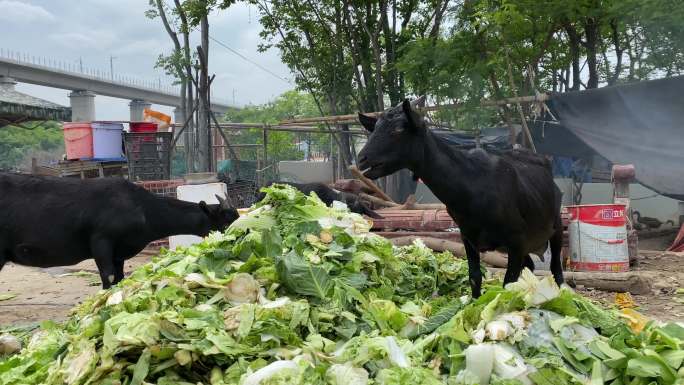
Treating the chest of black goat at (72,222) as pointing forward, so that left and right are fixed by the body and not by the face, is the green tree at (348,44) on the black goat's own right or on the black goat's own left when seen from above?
on the black goat's own left

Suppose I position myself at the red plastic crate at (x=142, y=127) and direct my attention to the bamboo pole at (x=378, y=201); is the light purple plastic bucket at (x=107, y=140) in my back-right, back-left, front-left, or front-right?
back-right

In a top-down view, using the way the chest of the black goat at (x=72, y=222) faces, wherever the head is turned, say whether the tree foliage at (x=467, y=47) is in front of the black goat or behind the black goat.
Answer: in front

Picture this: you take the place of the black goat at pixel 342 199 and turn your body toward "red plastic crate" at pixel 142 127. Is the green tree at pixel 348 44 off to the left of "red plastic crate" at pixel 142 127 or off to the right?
right

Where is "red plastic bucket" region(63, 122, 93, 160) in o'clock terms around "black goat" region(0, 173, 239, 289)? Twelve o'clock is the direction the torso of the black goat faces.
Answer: The red plastic bucket is roughly at 9 o'clock from the black goat.

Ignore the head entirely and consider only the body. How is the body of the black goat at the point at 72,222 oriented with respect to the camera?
to the viewer's right

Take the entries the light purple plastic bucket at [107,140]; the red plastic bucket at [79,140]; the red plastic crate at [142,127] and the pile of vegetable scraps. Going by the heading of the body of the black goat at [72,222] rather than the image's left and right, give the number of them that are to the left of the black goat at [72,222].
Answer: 3

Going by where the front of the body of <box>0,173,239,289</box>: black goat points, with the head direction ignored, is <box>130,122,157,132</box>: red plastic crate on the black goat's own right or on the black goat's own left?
on the black goat's own left

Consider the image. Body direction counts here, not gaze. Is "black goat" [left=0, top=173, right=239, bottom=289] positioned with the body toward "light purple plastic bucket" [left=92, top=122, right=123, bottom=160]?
no

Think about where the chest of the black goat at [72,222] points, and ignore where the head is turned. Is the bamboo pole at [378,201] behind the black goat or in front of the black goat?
in front

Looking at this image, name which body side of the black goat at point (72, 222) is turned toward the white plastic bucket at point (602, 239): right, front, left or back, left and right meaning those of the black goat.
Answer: front

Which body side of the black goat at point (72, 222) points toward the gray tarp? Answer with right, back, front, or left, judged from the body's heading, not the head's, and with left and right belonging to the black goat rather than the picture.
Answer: front

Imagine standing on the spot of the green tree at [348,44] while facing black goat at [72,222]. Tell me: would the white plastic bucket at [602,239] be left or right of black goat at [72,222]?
left
